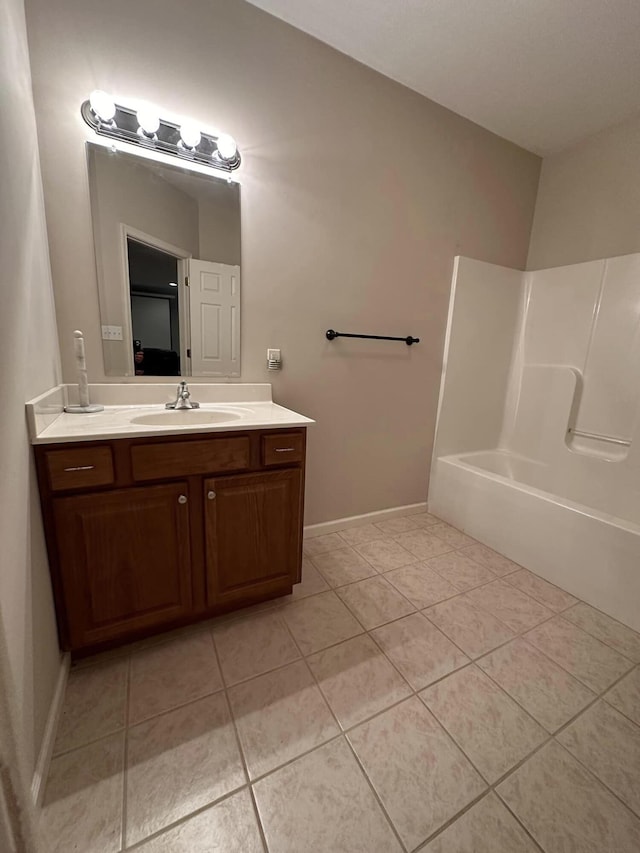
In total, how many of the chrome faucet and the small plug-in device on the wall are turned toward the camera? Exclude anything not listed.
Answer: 2

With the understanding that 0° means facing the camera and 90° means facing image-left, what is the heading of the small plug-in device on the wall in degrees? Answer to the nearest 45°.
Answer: approximately 0°

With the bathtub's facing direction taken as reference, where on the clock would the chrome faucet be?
The chrome faucet is roughly at 12 o'clock from the bathtub.

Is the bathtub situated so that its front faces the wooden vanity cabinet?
yes
